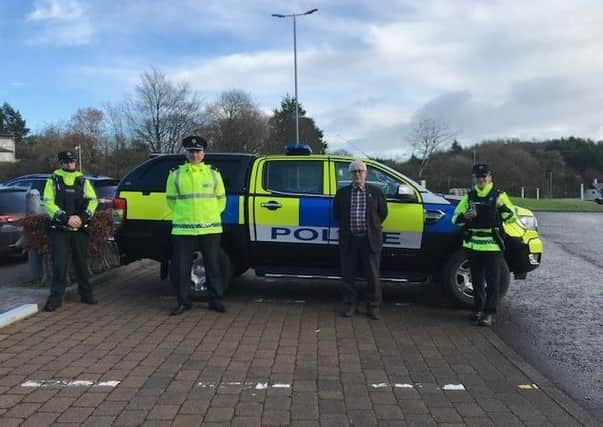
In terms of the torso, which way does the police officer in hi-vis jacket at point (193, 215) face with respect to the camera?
toward the camera

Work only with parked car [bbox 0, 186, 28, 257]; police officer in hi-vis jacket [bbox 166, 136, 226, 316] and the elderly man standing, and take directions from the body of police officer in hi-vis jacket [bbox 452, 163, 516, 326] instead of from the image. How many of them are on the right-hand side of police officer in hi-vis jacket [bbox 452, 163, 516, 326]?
3

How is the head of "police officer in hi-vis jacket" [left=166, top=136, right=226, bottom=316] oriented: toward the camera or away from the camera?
toward the camera

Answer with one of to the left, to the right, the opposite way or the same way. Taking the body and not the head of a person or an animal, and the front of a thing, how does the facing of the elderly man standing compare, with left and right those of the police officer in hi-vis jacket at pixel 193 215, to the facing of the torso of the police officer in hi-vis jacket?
the same way

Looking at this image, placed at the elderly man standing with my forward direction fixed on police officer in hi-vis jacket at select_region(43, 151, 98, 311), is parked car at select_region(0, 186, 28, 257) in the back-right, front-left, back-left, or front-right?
front-right

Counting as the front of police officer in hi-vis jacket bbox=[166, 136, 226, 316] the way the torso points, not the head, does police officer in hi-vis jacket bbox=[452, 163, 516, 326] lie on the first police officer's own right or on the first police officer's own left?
on the first police officer's own left

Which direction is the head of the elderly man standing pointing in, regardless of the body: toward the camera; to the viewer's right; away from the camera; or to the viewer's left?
toward the camera

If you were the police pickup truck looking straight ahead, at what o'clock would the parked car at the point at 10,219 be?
The parked car is roughly at 7 o'clock from the police pickup truck.

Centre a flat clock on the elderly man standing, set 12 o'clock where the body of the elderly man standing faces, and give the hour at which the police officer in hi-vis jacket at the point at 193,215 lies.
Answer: The police officer in hi-vis jacket is roughly at 3 o'clock from the elderly man standing.

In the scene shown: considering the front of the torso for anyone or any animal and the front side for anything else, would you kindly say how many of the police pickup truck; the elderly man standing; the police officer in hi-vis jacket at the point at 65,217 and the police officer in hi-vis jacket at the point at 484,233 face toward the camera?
3

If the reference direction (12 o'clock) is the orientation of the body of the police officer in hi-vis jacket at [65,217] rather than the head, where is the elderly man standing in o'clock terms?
The elderly man standing is roughly at 10 o'clock from the police officer in hi-vis jacket.

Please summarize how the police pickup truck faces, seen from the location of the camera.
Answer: facing to the right of the viewer

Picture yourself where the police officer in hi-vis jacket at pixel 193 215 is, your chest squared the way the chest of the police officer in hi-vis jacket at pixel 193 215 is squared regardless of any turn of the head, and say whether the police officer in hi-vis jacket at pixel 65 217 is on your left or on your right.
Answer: on your right

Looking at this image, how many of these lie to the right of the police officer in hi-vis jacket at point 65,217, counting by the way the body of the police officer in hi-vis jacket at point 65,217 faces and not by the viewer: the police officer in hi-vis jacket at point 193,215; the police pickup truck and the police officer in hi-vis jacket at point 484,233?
0

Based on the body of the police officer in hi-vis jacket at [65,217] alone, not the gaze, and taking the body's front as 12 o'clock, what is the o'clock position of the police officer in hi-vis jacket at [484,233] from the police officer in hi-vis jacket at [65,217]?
the police officer in hi-vis jacket at [484,233] is roughly at 10 o'clock from the police officer in hi-vis jacket at [65,217].
